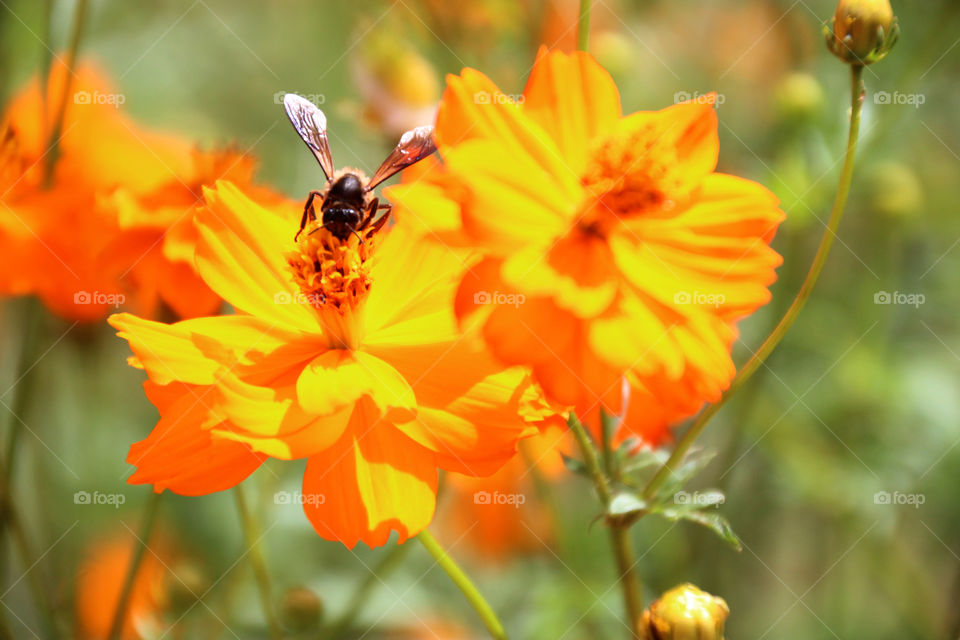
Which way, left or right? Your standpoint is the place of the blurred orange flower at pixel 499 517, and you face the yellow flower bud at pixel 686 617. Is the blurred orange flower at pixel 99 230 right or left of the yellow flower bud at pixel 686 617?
right

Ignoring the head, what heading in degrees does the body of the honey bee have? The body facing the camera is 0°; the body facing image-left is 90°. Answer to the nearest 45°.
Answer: approximately 0°

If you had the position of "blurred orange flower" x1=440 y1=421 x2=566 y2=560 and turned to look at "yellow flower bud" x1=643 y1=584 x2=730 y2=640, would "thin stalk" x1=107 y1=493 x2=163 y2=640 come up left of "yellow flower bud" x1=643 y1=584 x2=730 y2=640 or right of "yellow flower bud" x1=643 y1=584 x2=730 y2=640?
right
